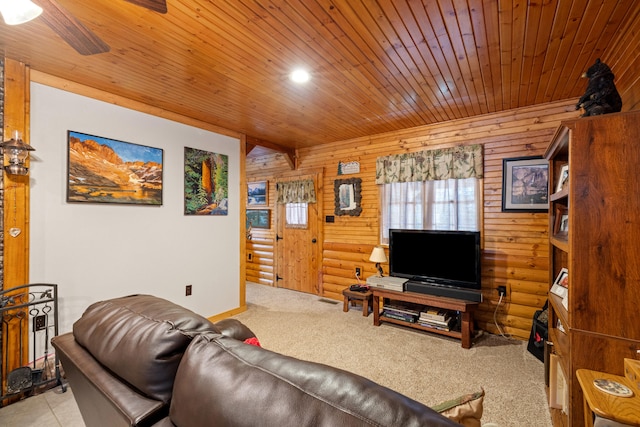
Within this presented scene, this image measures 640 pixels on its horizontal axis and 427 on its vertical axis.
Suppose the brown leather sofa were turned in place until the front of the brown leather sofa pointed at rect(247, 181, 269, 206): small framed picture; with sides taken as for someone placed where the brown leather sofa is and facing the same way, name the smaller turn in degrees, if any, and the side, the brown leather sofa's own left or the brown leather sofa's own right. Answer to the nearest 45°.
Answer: approximately 45° to the brown leather sofa's own left

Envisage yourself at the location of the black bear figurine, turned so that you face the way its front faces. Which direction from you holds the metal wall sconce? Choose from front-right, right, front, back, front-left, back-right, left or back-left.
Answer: front-left

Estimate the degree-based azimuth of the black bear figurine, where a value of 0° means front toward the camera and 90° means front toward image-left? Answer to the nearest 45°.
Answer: approximately 90°

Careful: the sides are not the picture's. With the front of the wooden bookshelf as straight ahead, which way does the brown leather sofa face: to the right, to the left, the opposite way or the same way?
to the right

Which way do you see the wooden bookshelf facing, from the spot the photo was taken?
facing to the left of the viewer

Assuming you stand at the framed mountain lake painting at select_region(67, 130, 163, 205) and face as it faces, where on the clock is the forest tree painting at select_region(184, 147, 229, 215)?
The forest tree painting is roughly at 10 o'clock from the framed mountain lake painting.

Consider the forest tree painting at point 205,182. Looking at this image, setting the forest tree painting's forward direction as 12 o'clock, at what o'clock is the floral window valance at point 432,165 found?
The floral window valance is roughly at 11 o'clock from the forest tree painting.

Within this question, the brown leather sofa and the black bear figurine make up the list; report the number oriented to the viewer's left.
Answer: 1

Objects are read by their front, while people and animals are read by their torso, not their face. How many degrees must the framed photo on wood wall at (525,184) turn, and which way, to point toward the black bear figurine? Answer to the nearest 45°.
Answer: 0° — it already faces it

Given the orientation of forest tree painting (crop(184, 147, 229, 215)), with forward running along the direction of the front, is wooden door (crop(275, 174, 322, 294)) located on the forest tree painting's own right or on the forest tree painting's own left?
on the forest tree painting's own left

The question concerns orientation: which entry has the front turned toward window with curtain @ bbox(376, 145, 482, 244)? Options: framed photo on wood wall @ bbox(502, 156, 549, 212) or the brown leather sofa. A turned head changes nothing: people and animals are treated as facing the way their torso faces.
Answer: the brown leather sofa

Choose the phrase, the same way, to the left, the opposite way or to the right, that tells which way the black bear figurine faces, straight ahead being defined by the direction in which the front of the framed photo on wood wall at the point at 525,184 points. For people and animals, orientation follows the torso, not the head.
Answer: to the right

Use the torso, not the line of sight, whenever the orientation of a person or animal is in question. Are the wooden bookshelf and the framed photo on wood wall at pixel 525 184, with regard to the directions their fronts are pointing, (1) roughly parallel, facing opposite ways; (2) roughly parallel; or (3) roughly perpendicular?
roughly perpendicular
